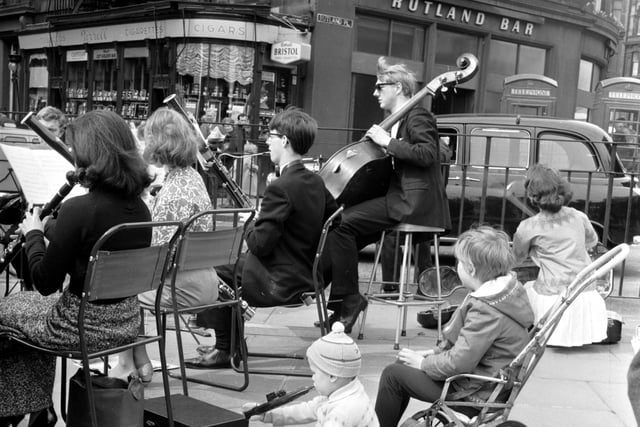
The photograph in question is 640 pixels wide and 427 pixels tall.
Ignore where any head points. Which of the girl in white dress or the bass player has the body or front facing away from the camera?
the girl in white dress

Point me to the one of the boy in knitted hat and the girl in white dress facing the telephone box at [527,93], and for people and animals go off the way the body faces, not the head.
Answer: the girl in white dress

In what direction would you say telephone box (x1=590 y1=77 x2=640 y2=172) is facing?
toward the camera

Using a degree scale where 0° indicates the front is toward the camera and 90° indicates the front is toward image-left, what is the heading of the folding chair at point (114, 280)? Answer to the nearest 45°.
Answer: approximately 135°

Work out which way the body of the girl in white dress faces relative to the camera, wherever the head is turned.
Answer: away from the camera

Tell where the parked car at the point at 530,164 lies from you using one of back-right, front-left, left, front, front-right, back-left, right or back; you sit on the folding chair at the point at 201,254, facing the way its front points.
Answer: right

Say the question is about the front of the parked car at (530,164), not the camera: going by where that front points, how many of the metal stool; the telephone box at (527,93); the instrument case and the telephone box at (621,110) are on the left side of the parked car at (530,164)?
2

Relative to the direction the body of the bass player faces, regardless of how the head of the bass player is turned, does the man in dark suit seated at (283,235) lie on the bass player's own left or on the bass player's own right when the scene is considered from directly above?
on the bass player's own left

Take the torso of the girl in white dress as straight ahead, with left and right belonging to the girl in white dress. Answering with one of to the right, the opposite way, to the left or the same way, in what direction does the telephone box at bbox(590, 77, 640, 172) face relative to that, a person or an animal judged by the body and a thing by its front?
the opposite way

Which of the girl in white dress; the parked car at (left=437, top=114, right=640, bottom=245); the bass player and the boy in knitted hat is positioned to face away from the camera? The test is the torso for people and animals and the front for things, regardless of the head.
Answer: the girl in white dress

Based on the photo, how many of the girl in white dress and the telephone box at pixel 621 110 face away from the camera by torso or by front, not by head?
1

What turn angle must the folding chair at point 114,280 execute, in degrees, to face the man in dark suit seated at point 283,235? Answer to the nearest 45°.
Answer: approximately 90° to its right

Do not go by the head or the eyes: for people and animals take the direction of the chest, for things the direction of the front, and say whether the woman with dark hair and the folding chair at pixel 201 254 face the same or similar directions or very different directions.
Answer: same or similar directions

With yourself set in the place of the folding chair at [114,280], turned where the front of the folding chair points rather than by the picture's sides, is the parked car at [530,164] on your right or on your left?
on your right

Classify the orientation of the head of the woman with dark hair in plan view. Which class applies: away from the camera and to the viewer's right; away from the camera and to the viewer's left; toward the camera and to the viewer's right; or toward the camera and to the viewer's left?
away from the camera and to the viewer's left

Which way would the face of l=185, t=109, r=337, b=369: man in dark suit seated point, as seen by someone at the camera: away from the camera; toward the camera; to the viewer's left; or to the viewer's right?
to the viewer's left

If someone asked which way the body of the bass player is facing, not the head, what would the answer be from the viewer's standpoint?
to the viewer's left

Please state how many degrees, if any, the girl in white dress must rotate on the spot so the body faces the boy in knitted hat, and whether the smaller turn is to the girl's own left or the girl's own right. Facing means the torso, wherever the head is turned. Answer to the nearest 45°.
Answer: approximately 180°
